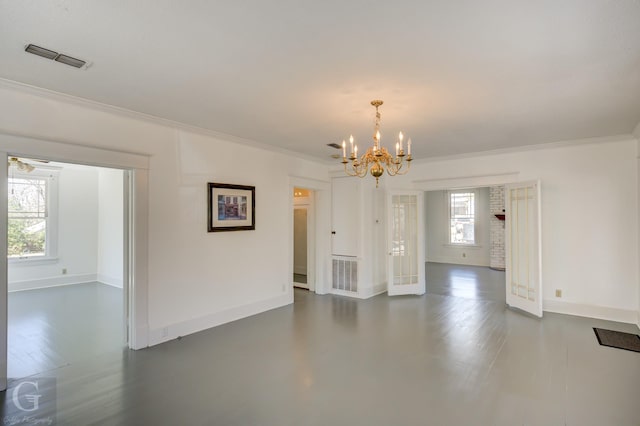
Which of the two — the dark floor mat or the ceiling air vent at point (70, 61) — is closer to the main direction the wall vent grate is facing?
the ceiling air vent

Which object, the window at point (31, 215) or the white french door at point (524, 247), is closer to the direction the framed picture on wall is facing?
the white french door

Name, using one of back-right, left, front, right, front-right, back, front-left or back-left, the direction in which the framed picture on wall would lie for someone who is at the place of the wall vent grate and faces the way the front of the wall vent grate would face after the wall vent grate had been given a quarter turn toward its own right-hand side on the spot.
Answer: left

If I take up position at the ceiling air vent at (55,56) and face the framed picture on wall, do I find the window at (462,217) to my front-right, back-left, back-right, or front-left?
front-right

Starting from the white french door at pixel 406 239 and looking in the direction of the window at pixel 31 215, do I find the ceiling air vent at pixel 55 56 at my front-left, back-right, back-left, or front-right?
front-left

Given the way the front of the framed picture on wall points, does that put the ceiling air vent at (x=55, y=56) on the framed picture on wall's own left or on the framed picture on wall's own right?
on the framed picture on wall's own right

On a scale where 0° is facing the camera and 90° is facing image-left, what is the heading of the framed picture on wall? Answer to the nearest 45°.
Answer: approximately 315°

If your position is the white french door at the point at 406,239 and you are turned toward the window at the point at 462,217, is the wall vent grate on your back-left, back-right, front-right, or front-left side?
back-left

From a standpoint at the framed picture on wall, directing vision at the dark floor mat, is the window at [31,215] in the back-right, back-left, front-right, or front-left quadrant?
back-left

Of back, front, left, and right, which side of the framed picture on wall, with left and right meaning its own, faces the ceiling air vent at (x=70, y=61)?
right

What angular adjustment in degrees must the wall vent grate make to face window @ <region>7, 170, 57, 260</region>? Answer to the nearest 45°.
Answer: approximately 45° to its right

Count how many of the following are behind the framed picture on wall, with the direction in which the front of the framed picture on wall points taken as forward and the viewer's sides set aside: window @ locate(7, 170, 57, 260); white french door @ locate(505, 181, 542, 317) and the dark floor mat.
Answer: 1
